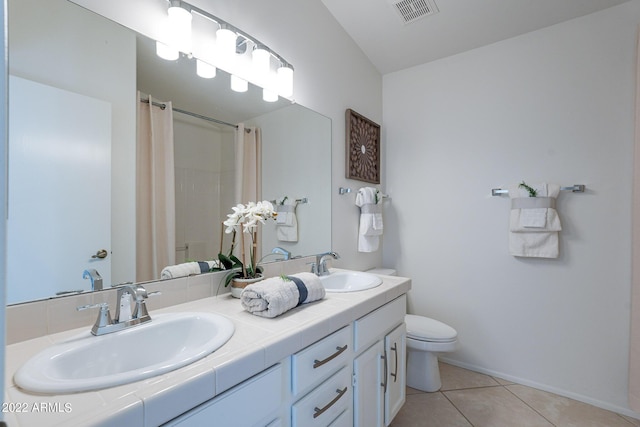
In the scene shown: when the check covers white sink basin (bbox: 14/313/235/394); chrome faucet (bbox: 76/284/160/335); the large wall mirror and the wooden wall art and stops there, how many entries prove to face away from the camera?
0

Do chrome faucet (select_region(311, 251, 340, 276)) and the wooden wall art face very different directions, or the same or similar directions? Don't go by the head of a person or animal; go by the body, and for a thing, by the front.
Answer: same or similar directions

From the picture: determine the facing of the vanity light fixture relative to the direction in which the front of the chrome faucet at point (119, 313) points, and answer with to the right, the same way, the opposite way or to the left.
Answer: the same way

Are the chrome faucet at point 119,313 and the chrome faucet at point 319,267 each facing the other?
no

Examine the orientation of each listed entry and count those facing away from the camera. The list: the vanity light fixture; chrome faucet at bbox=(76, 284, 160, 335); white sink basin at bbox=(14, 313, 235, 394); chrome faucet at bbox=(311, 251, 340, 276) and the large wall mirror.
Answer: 0

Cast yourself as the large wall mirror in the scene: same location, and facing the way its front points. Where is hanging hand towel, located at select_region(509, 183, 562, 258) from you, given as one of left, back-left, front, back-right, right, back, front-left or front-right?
front-left

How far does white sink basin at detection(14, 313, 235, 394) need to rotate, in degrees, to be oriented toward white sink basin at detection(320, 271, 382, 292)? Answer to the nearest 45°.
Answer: approximately 45° to its left

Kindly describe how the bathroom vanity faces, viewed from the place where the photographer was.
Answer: facing the viewer and to the right of the viewer

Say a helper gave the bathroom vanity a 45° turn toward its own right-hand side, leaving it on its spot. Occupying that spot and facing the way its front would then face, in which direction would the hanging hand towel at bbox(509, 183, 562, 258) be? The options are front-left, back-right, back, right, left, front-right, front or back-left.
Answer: left

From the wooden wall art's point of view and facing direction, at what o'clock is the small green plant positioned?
The small green plant is roughly at 11 o'clock from the wooden wall art.

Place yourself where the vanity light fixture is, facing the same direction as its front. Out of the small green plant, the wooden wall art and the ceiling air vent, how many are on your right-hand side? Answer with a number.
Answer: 0

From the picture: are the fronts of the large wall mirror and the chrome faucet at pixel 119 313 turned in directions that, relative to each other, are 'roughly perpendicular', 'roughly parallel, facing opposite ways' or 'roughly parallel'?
roughly parallel

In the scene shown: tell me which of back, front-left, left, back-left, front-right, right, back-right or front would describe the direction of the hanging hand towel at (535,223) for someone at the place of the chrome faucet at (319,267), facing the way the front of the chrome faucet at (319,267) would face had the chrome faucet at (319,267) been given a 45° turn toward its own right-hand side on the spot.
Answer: left

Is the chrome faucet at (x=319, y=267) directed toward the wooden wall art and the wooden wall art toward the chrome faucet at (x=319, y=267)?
no
